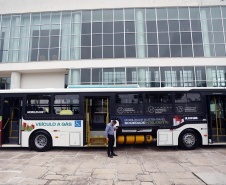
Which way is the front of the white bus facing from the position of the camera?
facing to the right of the viewer
